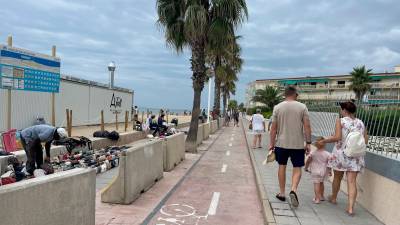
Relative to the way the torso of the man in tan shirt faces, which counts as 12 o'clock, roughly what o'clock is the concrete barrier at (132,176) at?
The concrete barrier is roughly at 9 o'clock from the man in tan shirt.

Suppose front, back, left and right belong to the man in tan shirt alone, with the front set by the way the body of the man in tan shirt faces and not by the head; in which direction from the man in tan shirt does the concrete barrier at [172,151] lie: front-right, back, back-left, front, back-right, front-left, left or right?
front-left

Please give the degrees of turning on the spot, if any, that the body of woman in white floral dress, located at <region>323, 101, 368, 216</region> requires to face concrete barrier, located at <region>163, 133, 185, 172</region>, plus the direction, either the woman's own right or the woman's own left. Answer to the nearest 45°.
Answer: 0° — they already face it

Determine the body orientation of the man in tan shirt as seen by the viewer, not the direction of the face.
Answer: away from the camera

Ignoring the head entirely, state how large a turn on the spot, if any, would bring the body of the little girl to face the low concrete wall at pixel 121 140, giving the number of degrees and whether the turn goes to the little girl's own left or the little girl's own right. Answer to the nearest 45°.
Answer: approximately 45° to the little girl's own left

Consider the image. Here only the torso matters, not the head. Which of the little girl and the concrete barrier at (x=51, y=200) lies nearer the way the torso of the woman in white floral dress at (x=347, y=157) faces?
the little girl

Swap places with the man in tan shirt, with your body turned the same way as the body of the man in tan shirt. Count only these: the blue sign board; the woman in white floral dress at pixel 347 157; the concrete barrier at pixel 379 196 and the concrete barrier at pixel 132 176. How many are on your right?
2

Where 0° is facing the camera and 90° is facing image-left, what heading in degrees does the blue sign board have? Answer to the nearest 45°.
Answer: approximately 315°

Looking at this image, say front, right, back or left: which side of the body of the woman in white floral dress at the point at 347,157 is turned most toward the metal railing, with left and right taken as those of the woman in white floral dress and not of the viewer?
right

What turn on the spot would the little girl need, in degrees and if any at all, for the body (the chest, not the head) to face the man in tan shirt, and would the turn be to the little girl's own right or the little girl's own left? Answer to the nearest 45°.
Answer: approximately 135° to the little girl's own left

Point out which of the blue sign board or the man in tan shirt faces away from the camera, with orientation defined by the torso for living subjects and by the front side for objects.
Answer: the man in tan shirt

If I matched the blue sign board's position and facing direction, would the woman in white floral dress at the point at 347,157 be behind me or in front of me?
in front

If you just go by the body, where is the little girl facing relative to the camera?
away from the camera

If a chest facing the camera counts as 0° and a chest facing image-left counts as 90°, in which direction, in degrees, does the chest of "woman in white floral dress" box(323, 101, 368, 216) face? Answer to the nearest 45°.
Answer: approximately 135°
